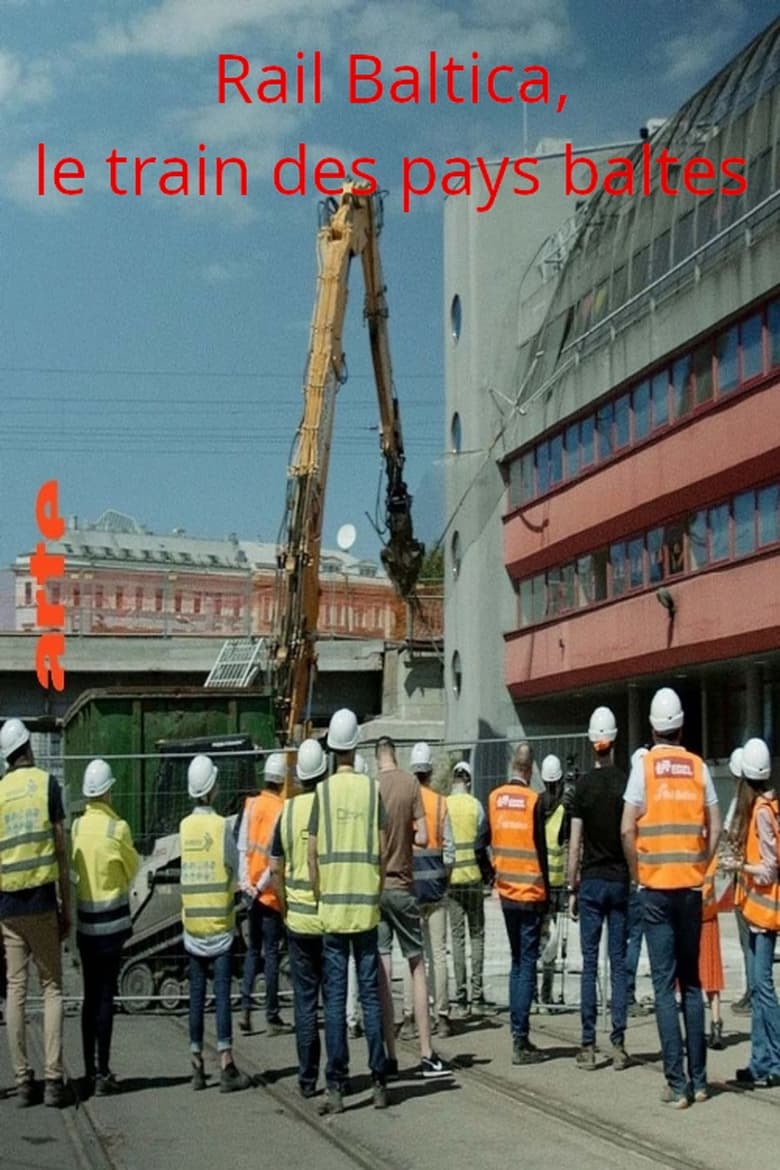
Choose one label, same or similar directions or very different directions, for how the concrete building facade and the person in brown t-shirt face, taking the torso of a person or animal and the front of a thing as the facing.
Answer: very different directions

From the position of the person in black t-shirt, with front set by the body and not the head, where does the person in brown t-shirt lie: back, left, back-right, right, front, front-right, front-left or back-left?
left

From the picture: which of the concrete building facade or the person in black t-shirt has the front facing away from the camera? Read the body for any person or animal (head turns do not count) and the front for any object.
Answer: the person in black t-shirt

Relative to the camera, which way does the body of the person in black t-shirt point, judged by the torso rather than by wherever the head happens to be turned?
away from the camera

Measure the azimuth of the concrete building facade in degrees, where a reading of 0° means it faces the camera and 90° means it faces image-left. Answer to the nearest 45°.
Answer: approximately 45°

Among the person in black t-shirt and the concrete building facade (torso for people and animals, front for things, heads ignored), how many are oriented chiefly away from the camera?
1

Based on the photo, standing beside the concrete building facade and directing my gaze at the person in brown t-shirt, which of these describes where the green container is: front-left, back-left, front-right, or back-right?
front-right

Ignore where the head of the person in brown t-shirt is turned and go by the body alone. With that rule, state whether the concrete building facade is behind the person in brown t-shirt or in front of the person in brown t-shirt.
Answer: in front

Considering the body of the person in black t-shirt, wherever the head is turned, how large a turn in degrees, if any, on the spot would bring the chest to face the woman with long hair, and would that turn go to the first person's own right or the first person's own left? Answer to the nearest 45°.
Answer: approximately 135° to the first person's own right

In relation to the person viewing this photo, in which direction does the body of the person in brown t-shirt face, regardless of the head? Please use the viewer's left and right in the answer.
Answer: facing away from the viewer and to the right of the viewer

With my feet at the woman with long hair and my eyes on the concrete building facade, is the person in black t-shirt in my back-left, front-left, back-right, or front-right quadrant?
front-left

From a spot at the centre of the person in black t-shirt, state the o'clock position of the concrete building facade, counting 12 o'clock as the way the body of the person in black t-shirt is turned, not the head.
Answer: The concrete building facade is roughly at 12 o'clock from the person in black t-shirt.
